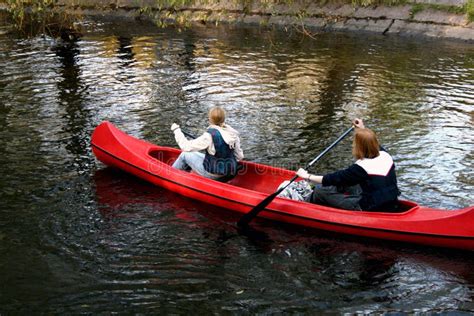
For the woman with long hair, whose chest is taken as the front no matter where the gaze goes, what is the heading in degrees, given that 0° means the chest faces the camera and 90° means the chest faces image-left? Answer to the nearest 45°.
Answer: approximately 135°
